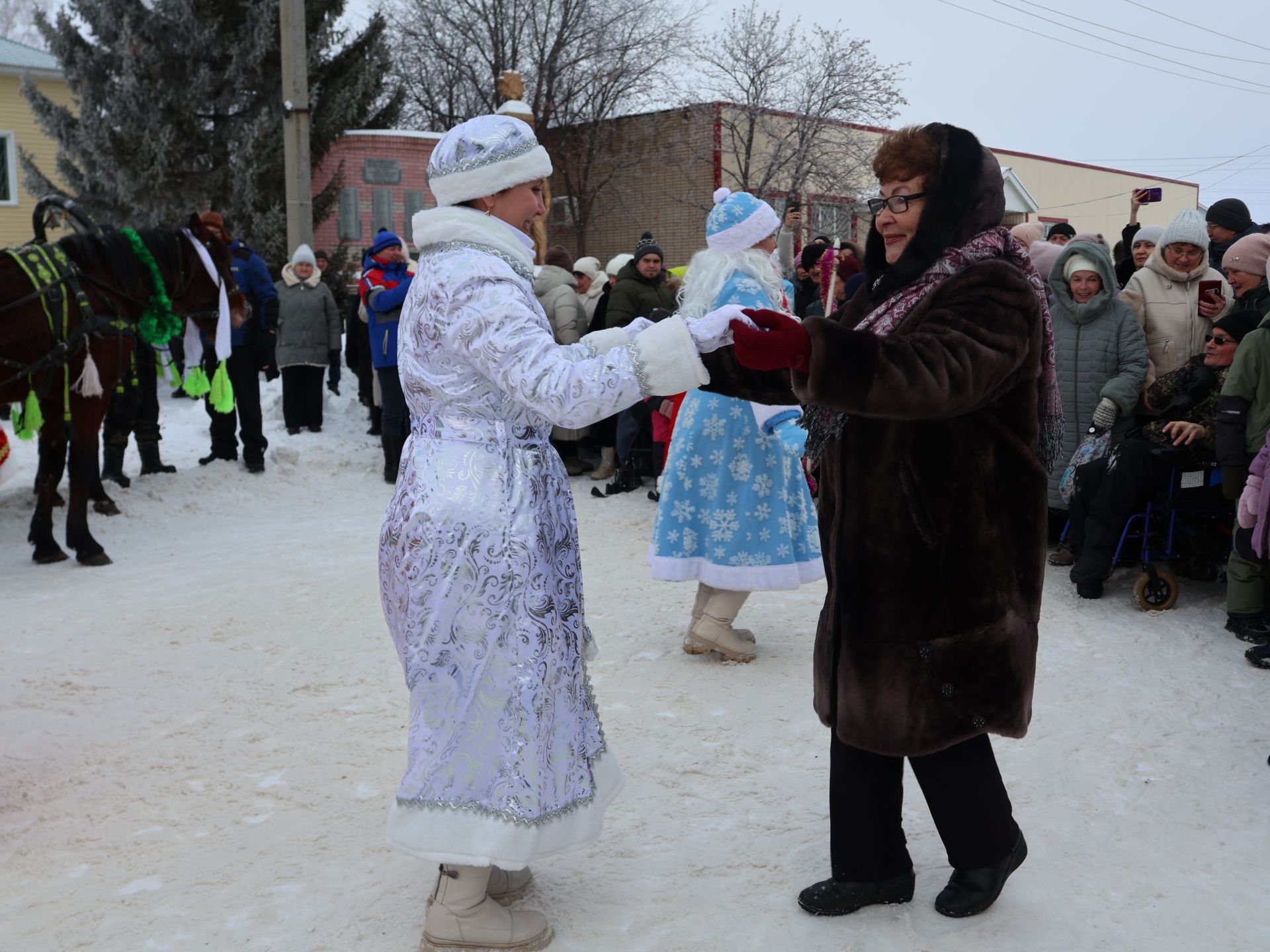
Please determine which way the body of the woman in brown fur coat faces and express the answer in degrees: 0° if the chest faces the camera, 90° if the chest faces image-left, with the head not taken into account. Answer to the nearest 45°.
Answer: approximately 90°

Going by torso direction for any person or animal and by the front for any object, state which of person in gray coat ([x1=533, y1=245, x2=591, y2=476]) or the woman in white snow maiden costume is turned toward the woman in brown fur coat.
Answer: the woman in white snow maiden costume

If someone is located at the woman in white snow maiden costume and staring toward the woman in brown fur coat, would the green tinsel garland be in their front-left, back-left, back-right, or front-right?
back-left

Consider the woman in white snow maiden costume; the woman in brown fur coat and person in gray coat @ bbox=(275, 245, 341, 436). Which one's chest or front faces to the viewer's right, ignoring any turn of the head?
the woman in white snow maiden costume

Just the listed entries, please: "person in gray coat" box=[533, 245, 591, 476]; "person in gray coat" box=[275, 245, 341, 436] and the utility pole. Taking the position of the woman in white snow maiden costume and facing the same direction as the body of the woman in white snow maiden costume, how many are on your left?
3

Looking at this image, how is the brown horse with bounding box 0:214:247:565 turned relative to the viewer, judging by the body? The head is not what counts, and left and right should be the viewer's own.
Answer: facing to the right of the viewer

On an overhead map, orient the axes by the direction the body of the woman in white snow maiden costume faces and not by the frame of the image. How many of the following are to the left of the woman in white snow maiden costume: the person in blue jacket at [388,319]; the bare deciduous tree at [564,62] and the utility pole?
3

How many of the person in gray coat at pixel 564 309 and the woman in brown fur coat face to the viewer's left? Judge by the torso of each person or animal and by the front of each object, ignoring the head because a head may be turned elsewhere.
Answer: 1

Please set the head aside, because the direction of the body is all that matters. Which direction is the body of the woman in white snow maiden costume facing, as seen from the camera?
to the viewer's right

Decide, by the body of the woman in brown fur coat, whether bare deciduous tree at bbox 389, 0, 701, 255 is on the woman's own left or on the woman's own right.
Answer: on the woman's own right
